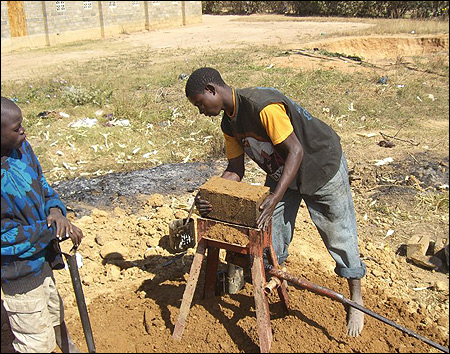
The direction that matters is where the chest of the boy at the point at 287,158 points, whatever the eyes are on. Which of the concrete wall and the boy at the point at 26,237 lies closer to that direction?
the boy

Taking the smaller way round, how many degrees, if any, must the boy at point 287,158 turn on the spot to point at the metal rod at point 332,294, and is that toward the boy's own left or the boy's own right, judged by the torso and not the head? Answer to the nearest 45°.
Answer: approximately 90° to the boy's own left

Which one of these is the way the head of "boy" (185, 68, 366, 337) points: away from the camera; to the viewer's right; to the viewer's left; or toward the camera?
to the viewer's left

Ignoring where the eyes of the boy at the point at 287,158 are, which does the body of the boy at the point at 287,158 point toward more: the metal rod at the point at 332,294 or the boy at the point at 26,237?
the boy

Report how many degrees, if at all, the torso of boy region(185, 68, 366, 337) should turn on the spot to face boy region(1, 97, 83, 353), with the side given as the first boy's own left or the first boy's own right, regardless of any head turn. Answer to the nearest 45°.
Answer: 0° — they already face them

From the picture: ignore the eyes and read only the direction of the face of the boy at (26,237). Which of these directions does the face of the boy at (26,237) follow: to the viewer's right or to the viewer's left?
to the viewer's right

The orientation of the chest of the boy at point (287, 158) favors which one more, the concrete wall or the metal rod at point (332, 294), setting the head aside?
the metal rod

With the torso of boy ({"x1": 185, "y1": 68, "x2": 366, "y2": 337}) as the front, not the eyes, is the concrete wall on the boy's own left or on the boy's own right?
on the boy's own right
